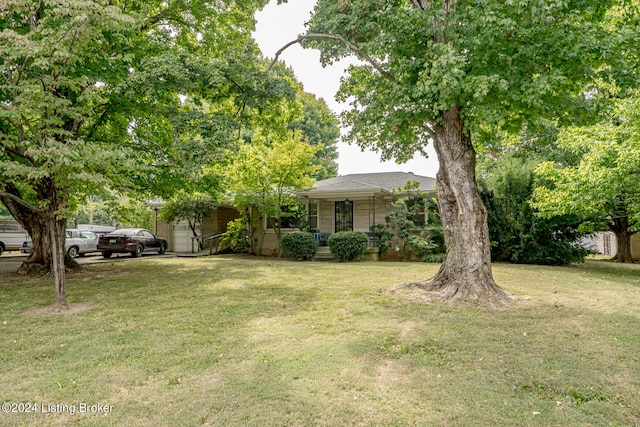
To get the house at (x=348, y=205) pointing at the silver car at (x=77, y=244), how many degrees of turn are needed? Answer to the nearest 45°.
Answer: approximately 90° to its right

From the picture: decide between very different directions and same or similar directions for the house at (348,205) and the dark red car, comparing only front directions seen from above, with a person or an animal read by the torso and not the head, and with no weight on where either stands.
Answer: very different directions

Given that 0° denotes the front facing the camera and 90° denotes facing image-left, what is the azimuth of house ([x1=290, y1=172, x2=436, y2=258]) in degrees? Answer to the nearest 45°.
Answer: approximately 0°

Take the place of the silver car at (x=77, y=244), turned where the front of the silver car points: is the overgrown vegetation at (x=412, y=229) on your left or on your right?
on your right

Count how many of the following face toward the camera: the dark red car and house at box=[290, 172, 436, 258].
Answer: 1

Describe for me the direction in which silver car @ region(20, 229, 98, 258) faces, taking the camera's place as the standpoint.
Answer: facing away from the viewer and to the right of the viewer
